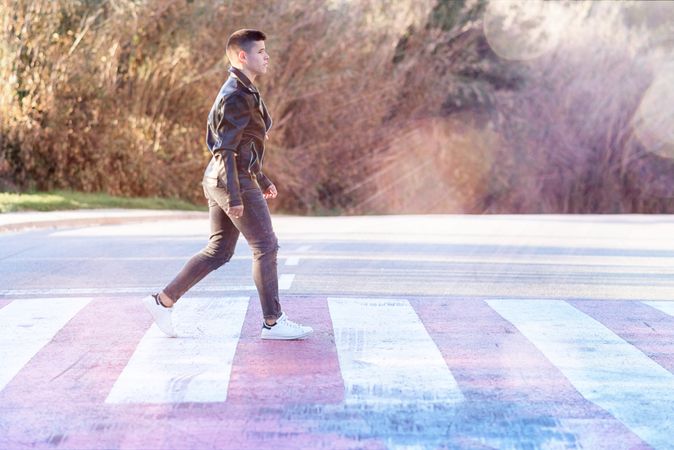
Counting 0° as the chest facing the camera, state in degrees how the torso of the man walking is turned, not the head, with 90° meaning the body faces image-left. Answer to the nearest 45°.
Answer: approximately 270°

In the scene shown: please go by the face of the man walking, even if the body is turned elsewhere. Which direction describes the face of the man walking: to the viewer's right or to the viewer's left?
to the viewer's right
